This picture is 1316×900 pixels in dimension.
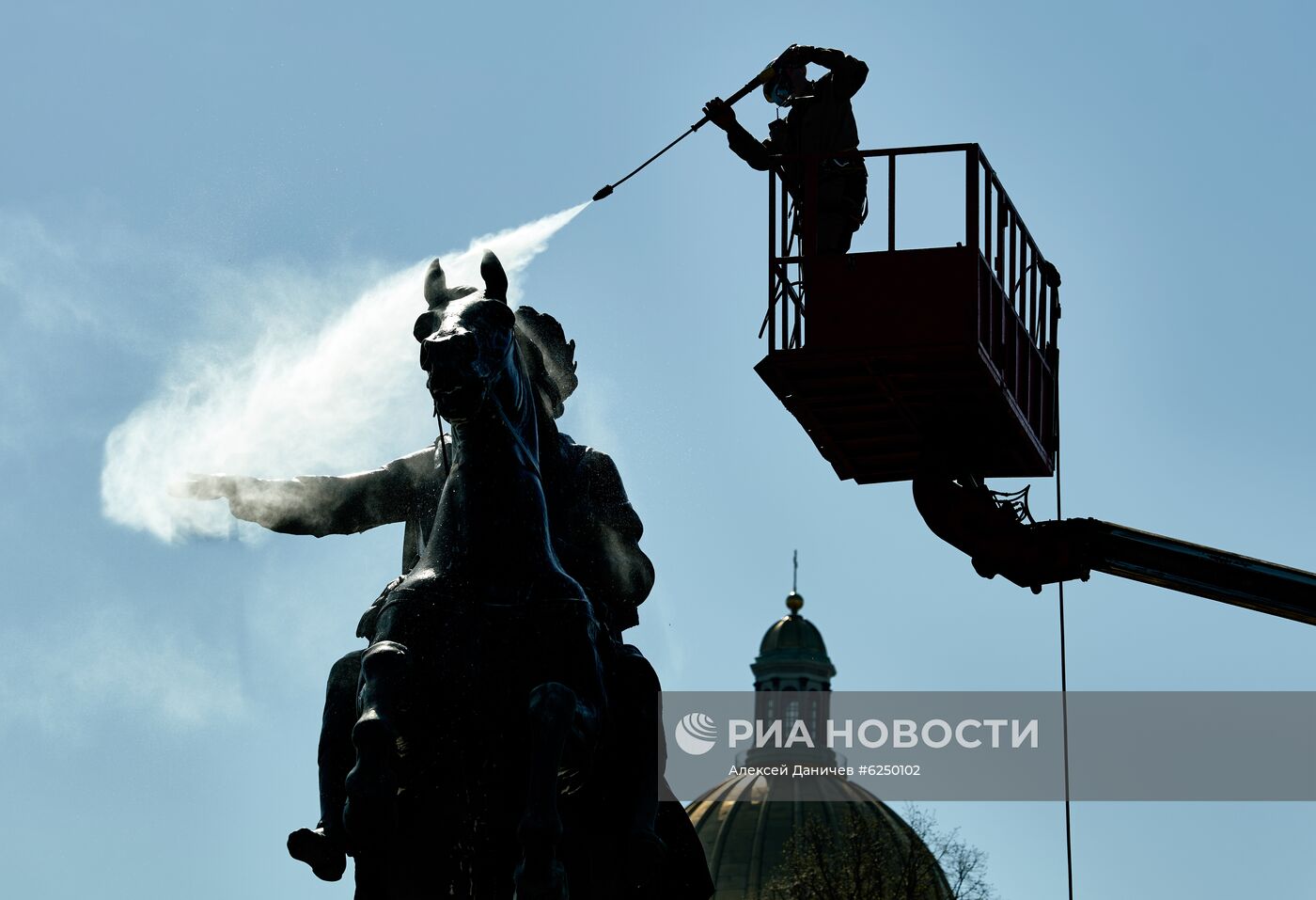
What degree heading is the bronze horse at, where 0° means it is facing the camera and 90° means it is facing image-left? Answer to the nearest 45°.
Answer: approximately 0°
